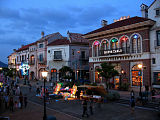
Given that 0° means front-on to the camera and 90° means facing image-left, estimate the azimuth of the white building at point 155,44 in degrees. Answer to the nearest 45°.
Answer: approximately 45°

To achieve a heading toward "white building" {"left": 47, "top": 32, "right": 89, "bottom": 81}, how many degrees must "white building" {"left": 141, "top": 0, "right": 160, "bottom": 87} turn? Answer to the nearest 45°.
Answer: approximately 90° to its right
